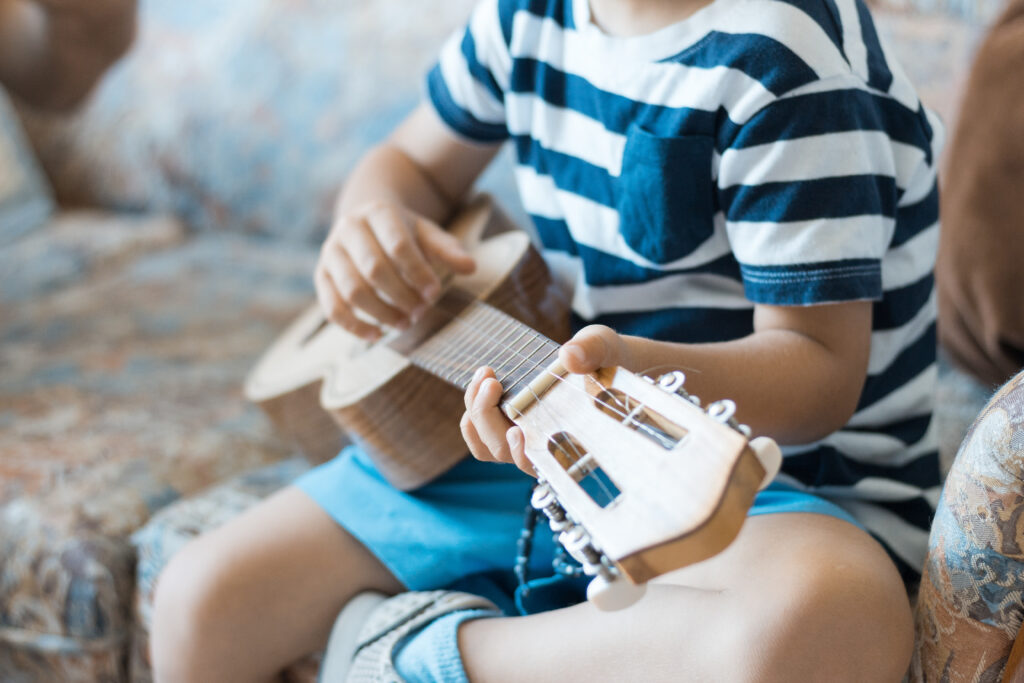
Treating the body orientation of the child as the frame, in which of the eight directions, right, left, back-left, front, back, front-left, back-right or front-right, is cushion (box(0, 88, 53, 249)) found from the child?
right

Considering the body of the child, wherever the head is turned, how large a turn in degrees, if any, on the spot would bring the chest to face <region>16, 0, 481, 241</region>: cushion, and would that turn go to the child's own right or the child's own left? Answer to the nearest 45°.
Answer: approximately 90° to the child's own right

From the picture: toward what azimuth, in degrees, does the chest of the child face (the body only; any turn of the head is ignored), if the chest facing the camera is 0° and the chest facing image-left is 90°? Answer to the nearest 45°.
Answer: approximately 45°
